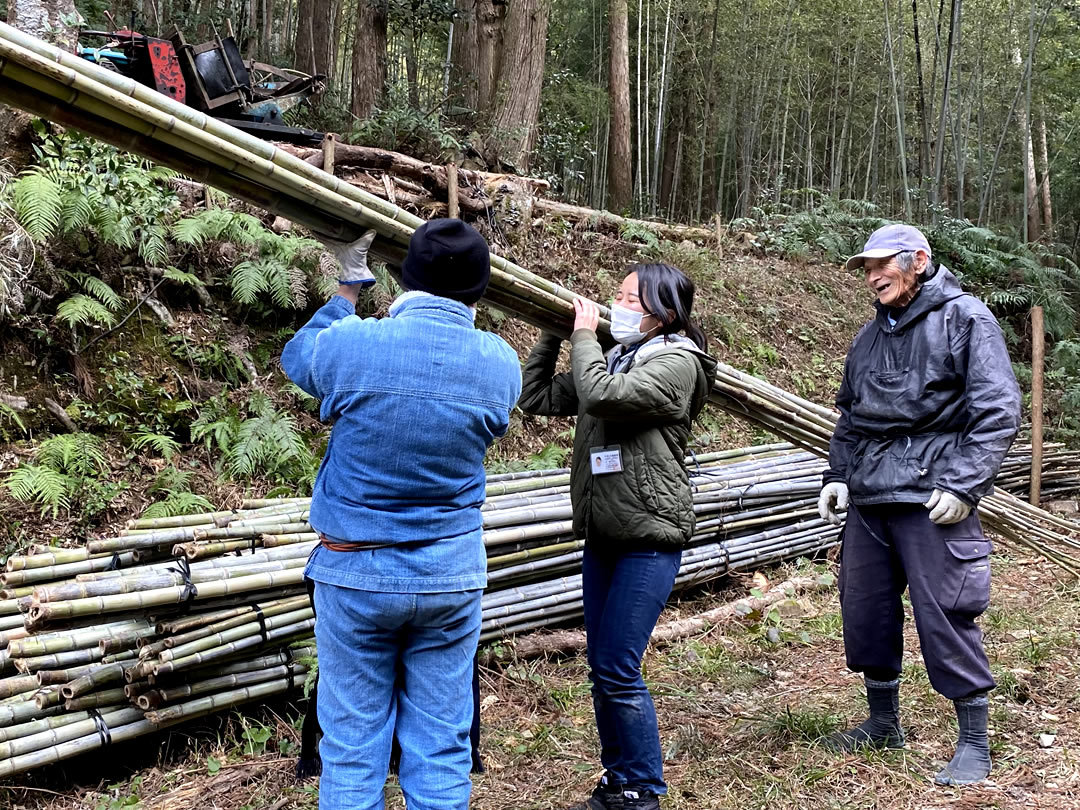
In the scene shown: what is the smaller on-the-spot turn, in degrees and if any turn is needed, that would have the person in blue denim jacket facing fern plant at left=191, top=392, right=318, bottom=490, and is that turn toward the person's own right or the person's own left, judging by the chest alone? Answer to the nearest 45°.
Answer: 0° — they already face it

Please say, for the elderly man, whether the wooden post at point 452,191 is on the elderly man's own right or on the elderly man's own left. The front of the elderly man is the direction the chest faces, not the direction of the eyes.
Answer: on the elderly man's own right

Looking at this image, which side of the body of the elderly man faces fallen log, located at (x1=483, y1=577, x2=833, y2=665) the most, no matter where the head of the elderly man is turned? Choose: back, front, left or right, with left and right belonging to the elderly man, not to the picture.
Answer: right

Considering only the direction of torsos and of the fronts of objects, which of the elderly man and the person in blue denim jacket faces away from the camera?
the person in blue denim jacket

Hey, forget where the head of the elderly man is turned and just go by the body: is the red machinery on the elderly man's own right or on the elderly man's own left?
on the elderly man's own right

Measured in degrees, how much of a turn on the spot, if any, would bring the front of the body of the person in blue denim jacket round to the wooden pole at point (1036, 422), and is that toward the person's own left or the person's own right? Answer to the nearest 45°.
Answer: approximately 45° to the person's own right

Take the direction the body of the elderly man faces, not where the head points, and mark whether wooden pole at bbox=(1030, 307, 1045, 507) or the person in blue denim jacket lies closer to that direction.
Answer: the person in blue denim jacket

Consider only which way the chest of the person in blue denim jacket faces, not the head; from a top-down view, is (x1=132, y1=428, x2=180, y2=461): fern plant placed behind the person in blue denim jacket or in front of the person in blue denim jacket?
in front

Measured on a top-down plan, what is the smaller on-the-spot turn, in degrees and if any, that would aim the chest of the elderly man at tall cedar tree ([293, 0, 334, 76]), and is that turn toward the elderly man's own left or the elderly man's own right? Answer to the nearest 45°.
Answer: approximately 90° to the elderly man's own right

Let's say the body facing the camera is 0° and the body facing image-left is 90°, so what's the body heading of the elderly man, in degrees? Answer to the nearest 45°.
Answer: approximately 45°

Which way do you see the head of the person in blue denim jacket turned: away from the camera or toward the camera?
away from the camera

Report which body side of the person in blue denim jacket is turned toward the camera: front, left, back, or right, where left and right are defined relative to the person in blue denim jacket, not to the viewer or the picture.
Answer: back

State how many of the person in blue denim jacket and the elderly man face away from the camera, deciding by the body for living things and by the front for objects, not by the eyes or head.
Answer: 1
